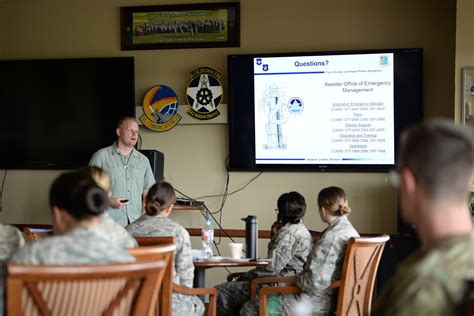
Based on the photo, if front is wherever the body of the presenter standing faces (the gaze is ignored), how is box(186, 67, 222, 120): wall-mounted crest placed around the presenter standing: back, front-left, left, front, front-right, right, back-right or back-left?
left

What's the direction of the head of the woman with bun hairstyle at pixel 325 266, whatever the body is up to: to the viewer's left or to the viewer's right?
to the viewer's left

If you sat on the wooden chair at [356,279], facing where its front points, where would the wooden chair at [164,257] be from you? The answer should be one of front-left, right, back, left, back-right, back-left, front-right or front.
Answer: left

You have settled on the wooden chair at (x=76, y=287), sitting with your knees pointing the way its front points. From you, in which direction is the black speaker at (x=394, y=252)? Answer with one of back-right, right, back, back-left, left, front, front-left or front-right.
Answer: front-right

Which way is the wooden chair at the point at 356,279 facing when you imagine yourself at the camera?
facing away from the viewer and to the left of the viewer

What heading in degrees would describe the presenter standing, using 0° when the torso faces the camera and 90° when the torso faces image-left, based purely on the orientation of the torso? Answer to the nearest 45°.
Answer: approximately 315°

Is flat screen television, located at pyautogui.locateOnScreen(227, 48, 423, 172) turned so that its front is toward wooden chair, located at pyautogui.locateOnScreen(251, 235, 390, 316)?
yes

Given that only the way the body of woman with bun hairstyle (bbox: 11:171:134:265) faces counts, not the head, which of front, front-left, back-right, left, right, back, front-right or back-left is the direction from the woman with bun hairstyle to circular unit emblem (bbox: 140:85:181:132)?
front-right

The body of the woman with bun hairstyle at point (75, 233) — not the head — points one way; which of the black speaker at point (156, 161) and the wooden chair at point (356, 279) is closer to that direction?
the black speaker

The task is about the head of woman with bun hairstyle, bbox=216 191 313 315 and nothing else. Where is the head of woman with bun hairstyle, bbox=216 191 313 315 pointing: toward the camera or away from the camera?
away from the camera

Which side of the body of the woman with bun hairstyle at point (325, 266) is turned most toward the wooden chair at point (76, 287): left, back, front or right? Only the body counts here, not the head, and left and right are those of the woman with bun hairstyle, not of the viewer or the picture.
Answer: left

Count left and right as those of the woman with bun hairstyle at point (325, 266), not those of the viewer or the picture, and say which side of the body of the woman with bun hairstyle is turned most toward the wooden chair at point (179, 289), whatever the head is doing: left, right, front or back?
left

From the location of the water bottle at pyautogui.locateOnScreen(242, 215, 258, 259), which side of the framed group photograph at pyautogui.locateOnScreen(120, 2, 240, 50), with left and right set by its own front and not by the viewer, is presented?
front

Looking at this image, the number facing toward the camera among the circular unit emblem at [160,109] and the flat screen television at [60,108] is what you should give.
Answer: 2

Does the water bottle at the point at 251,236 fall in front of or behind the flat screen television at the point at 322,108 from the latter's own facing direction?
in front

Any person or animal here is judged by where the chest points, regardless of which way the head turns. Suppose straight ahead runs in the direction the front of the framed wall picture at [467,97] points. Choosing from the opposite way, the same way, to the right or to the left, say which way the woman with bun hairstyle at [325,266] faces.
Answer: to the right
